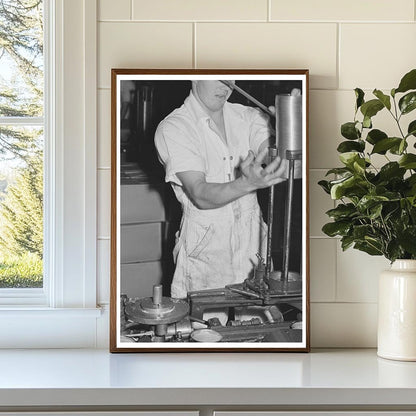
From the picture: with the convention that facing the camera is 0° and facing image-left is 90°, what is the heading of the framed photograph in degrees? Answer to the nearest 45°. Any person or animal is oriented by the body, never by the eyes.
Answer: approximately 0°
